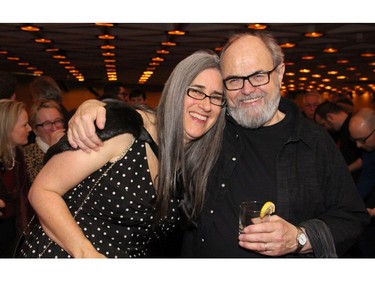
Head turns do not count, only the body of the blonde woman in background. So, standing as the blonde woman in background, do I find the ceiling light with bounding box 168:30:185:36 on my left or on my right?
on my left

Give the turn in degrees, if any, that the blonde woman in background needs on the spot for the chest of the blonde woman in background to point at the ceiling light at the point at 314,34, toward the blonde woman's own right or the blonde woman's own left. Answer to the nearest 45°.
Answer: approximately 90° to the blonde woman's own left

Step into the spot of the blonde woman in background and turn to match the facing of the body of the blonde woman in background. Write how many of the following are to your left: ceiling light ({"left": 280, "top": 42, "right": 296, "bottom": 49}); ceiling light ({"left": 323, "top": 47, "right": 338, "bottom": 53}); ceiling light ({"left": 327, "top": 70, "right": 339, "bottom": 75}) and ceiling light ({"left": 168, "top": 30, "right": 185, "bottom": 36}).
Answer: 4

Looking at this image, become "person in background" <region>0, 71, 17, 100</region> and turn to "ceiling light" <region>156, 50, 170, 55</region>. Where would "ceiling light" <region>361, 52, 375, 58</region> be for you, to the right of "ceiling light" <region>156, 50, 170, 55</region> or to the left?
right

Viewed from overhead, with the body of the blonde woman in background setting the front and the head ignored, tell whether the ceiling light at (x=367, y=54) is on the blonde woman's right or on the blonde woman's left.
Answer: on the blonde woman's left

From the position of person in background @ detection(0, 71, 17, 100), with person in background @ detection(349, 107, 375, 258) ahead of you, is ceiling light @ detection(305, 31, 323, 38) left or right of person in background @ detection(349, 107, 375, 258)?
left

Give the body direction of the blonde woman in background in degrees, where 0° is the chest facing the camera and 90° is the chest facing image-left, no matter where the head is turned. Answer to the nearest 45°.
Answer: approximately 315°

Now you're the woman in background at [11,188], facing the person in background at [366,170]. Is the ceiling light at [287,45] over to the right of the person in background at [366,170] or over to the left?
left

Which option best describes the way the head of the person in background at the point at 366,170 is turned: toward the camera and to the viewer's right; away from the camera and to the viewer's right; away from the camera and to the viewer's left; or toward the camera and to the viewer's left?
toward the camera and to the viewer's left

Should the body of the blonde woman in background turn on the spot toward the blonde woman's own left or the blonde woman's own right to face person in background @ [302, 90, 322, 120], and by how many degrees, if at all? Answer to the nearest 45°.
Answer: approximately 90° to the blonde woman's own left

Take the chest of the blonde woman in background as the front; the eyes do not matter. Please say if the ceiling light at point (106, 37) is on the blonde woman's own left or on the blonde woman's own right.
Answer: on the blonde woman's own left
